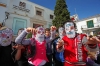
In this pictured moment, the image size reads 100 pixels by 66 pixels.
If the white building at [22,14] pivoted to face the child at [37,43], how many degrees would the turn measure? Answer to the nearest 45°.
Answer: approximately 45° to its right

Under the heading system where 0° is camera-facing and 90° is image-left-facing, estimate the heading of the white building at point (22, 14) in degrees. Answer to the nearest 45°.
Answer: approximately 315°

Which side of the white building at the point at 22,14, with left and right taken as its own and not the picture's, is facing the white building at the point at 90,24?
left

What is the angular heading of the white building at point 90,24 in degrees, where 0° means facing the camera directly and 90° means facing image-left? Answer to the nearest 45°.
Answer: approximately 45°
